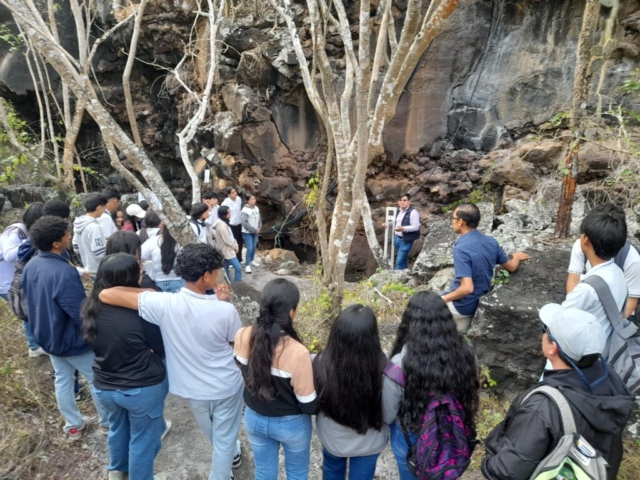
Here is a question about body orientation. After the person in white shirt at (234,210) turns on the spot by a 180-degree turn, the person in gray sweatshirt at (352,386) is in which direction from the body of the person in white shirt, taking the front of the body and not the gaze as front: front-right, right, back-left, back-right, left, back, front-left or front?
back-left

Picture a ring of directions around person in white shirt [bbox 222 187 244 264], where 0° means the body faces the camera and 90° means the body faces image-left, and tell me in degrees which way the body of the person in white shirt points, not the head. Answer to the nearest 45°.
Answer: approximately 315°

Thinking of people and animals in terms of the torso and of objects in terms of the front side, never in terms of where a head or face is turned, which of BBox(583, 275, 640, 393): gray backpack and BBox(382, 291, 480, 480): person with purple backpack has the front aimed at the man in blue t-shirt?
the person with purple backpack

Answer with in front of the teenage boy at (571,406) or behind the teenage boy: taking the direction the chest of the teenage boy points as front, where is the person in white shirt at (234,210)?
in front

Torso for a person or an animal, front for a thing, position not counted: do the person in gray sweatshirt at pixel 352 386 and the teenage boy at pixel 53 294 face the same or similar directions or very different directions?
same or similar directions

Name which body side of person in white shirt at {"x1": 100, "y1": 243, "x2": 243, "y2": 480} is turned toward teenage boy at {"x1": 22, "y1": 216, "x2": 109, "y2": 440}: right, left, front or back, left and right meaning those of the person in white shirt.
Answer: left

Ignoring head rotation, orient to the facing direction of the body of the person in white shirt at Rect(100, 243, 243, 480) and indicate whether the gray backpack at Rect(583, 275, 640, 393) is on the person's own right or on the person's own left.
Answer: on the person's own right

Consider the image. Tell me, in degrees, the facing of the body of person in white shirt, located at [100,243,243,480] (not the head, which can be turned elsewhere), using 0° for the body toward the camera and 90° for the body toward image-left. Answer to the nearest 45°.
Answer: approximately 225°

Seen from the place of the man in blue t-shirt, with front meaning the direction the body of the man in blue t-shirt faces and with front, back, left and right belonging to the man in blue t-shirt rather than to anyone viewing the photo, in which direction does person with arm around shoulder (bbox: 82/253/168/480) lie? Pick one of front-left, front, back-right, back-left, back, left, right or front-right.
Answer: left

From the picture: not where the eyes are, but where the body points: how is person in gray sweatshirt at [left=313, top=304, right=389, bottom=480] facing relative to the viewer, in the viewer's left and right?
facing away from the viewer

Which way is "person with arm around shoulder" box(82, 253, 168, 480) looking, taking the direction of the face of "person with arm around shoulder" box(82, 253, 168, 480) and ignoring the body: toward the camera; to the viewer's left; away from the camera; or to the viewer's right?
away from the camera

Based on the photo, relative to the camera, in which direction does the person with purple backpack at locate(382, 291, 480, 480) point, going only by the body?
away from the camera

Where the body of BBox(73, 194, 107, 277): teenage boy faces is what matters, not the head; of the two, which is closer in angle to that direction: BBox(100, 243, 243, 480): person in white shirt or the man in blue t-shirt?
the man in blue t-shirt

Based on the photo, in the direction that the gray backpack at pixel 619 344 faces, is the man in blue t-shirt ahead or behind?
behind

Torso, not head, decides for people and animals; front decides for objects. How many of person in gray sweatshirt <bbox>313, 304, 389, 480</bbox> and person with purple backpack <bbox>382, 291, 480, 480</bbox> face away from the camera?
2

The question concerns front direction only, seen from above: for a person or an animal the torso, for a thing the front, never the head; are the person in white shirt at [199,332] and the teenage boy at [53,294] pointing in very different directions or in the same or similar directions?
same or similar directions

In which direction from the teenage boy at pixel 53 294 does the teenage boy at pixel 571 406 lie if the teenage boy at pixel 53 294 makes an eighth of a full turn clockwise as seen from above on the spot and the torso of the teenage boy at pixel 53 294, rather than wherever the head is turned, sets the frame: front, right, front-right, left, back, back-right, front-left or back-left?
front-right

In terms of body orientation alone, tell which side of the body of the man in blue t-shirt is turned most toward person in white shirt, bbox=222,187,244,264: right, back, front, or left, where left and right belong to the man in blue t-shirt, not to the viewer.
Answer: front
